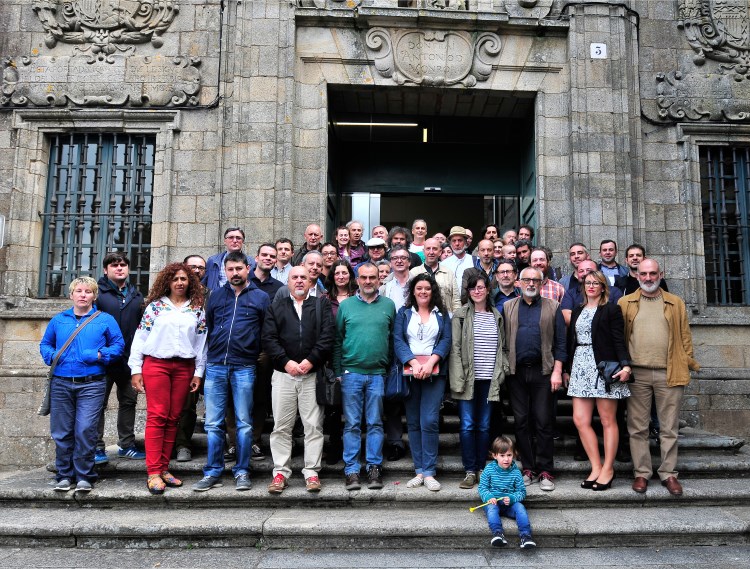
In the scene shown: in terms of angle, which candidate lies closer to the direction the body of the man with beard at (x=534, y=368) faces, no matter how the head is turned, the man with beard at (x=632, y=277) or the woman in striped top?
the woman in striped top

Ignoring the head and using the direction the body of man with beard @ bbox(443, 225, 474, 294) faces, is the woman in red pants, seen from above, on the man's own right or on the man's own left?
on the man's own right

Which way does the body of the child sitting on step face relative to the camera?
toward the camera

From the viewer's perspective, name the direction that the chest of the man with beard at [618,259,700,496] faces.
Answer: toward the camera

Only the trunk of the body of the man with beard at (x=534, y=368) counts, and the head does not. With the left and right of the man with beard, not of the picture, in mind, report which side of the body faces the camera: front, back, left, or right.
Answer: front

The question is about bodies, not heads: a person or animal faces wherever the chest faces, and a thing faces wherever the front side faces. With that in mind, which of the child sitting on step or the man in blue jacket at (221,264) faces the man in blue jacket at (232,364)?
the man in blue jacket at (221,264)

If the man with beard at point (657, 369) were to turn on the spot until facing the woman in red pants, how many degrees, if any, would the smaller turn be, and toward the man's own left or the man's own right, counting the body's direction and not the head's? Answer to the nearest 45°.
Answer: approximately 45° to the man's own right

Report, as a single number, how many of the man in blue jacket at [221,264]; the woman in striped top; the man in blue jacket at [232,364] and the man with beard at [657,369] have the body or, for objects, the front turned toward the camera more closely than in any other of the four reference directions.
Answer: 4

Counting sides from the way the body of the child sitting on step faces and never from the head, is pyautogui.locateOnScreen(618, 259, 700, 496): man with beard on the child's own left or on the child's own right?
on the child's own left

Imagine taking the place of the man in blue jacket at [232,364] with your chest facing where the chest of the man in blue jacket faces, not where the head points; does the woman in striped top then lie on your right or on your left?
on your left

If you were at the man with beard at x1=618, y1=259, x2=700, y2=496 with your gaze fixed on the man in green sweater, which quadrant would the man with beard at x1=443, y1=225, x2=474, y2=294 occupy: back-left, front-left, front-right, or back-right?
front-right

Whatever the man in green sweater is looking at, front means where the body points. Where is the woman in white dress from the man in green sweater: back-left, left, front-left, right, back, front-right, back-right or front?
left

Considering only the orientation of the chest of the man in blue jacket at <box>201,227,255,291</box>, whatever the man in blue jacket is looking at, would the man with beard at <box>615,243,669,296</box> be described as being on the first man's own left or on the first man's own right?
on the first man's own left
